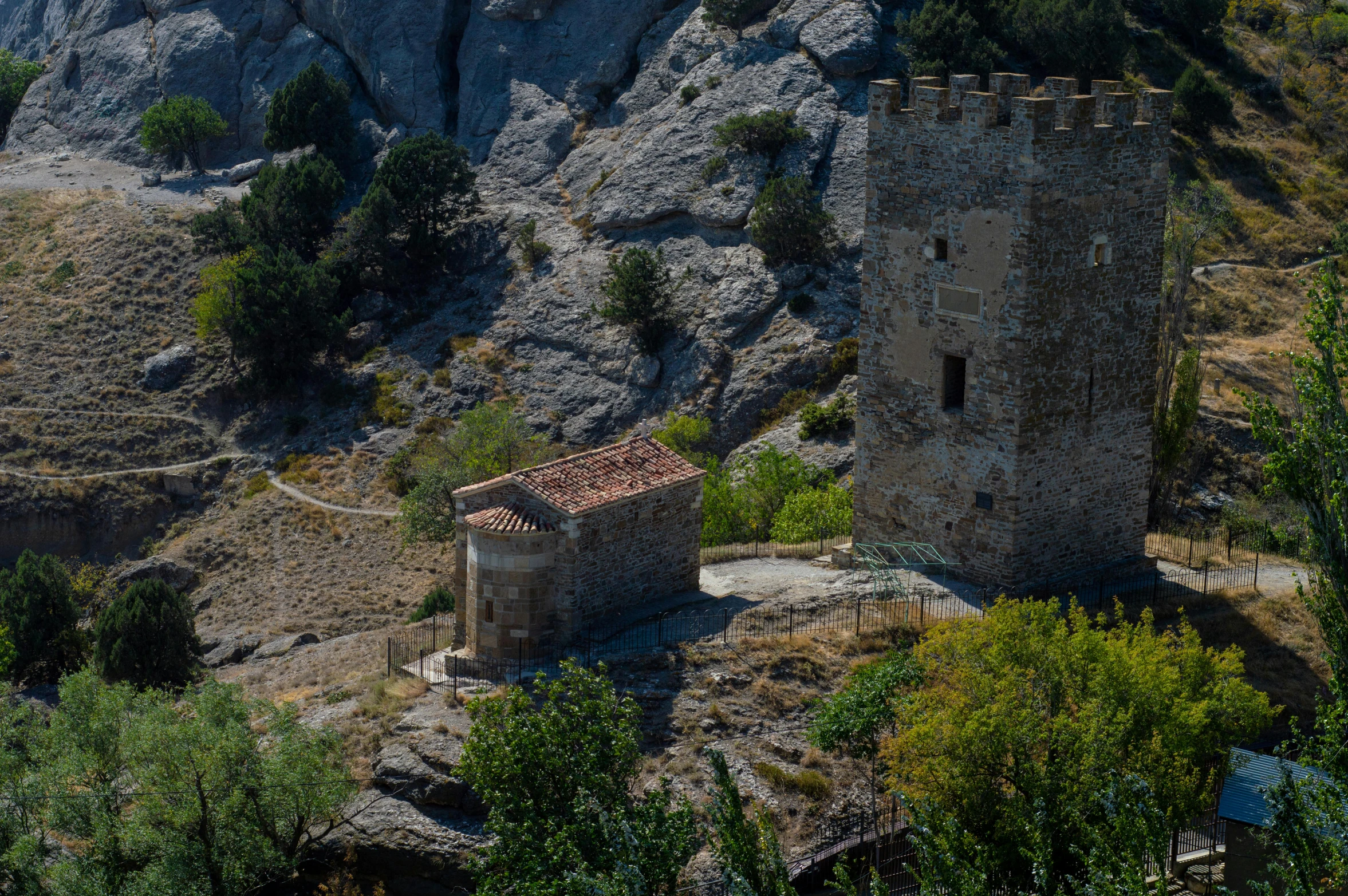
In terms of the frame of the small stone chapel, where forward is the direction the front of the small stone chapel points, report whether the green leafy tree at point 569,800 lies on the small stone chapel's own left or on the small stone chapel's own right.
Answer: on the small stone chapel's own right

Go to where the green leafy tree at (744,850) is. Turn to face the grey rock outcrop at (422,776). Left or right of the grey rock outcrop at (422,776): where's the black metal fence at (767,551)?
right

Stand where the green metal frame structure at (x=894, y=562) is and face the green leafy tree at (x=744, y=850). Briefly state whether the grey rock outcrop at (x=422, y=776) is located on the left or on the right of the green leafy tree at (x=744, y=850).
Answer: right

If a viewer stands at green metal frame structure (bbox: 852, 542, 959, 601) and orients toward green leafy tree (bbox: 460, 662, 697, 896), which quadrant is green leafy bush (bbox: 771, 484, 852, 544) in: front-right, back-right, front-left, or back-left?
back-right

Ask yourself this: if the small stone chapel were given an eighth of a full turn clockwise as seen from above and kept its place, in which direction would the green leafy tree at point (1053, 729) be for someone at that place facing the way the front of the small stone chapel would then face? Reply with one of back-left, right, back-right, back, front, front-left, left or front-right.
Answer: front-right

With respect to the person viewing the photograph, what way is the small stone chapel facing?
facing away from the viewer and to the right of the viewer

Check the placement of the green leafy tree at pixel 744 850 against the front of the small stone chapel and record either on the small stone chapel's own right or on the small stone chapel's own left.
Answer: on the small stone chapel's own right

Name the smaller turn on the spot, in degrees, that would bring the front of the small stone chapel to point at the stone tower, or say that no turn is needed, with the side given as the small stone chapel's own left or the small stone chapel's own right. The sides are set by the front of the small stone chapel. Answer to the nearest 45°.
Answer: approximately 45° to the small stone chapel's own right

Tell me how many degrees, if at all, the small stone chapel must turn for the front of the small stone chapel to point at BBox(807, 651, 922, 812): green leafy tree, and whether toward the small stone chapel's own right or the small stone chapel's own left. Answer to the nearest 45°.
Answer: approximately 90° to the small stone chapel's own right

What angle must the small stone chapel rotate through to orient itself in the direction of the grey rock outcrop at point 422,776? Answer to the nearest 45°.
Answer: approximately 180°

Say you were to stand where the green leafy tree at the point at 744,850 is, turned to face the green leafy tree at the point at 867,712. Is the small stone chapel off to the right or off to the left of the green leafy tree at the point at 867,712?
left

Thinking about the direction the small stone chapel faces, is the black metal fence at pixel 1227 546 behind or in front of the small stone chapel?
in front
